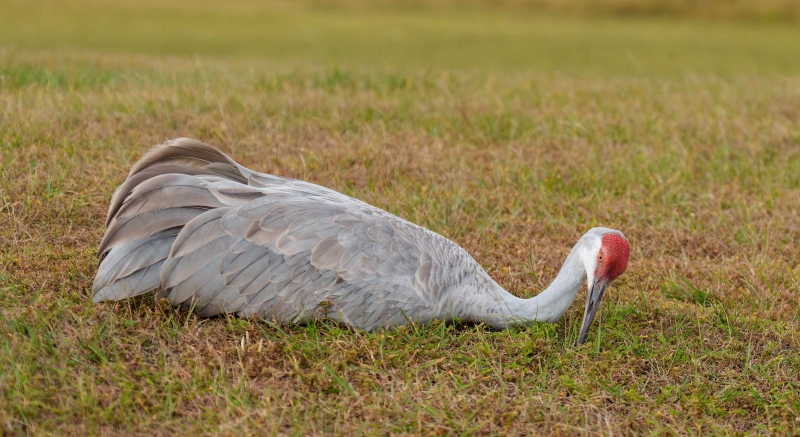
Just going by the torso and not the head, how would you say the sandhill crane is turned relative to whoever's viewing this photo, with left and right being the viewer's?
facing to the right of the viewer
